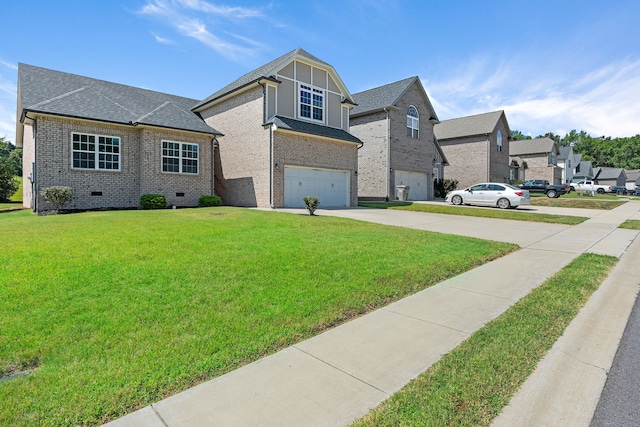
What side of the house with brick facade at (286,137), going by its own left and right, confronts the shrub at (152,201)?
right

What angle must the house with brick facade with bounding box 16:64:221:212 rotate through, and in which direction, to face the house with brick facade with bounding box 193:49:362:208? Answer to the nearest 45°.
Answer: approximately 45° to its left

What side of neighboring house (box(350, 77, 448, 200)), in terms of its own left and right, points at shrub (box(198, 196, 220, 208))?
right

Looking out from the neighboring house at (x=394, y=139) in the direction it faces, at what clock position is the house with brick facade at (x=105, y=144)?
The house with brick facade is roughly at 3 o'clock from the neighboring house.

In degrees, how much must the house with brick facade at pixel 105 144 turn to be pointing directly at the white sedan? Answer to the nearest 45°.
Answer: approximately 45° to its left

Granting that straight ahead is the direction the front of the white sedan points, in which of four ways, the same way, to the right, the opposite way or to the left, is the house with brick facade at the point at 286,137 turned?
the opposite way

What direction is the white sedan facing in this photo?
to the viewer's left

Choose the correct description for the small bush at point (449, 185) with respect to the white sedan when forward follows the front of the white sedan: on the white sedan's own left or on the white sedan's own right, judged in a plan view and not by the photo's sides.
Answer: on the white sedan's own right

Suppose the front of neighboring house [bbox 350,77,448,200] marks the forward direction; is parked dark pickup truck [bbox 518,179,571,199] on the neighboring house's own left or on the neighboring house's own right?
on the neighboring house's own left

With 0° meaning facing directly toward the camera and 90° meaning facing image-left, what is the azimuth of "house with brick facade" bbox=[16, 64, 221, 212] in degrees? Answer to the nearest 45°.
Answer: approximately 315°
